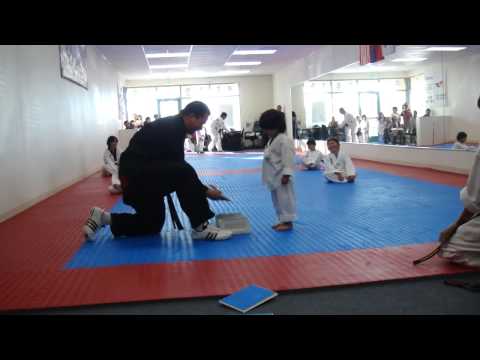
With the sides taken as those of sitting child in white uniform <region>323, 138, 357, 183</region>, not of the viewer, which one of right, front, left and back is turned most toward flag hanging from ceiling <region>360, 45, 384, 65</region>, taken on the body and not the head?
back

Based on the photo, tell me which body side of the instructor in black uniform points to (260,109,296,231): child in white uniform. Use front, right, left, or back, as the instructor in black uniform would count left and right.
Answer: front

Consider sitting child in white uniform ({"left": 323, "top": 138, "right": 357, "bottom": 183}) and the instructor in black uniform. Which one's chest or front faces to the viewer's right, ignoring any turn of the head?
the instructor in black uniform

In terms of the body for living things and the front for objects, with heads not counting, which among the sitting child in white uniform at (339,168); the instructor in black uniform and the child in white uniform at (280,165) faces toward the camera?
the sitting child in white uniform

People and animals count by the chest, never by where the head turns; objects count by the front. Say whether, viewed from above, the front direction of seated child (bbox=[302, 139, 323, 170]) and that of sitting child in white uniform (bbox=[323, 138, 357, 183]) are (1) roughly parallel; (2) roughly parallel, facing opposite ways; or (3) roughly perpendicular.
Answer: roughly parallel

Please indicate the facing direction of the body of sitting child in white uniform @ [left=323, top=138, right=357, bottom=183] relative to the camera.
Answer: toward the camera

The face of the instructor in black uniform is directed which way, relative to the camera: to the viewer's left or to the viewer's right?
to the viewer's right

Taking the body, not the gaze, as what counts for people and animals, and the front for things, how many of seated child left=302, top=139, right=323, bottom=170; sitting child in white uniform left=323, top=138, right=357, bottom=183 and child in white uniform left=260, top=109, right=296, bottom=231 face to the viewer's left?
1

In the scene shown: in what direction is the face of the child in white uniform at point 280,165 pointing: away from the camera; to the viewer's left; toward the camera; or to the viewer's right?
to the viewer's left

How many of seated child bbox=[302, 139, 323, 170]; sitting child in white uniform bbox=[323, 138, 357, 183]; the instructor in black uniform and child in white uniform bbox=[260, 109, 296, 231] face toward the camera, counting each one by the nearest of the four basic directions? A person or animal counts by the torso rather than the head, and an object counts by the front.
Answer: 2

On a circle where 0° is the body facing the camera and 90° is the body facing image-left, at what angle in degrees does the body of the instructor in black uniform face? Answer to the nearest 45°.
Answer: approximately 270°

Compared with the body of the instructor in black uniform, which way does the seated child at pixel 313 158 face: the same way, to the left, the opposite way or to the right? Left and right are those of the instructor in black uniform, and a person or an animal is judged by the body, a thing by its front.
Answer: to the right

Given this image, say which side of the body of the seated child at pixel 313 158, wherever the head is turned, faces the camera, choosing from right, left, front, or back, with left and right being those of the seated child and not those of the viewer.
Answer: front

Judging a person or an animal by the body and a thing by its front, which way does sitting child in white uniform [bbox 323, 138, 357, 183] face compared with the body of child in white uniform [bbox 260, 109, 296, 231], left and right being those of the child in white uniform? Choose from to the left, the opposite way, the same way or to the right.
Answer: to the left

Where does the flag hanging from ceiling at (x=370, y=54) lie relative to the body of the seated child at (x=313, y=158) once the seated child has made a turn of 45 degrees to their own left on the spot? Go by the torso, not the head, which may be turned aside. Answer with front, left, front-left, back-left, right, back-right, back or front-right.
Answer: left

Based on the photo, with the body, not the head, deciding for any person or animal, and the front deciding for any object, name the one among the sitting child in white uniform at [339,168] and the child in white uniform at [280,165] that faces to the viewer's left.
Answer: the child in white uniform

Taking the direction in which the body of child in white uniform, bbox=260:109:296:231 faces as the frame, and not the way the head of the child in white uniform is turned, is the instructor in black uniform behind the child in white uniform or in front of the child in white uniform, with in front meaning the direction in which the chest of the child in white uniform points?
in front
